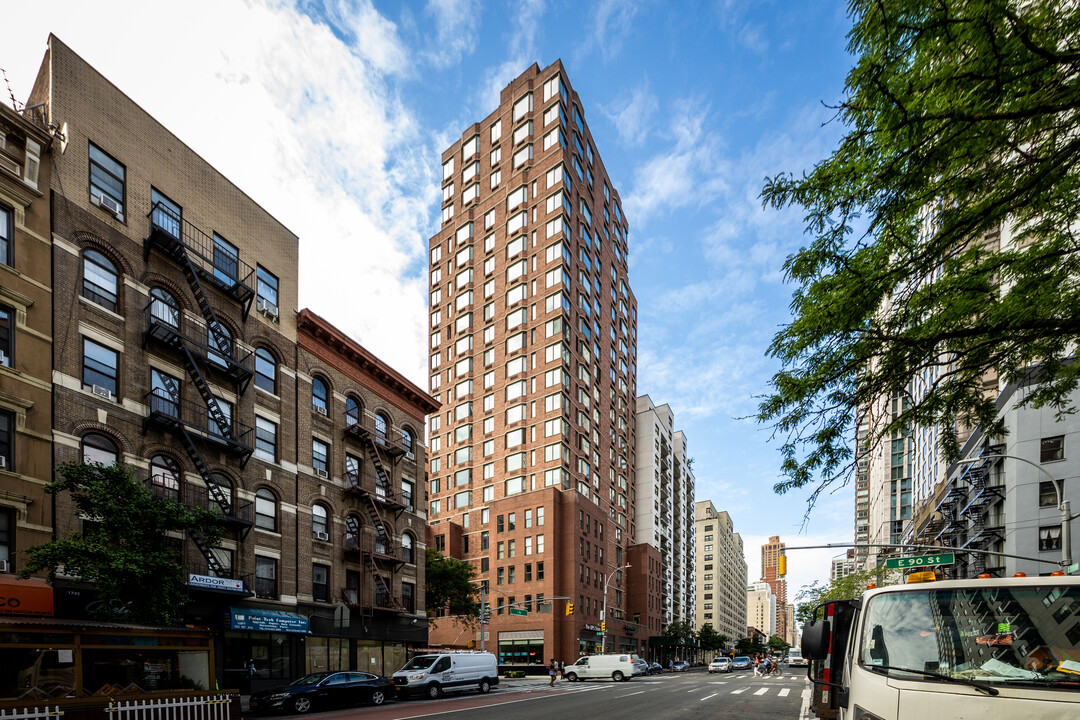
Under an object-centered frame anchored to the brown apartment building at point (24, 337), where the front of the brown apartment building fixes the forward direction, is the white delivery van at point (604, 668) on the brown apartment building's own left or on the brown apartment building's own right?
on the brown apartment building's own left

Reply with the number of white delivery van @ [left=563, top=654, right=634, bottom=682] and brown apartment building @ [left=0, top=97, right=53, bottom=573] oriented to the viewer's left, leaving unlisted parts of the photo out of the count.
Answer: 1

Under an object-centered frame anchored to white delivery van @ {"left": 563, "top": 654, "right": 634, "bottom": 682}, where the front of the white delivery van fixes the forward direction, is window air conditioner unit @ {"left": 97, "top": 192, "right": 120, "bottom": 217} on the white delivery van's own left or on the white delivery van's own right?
on the white delivery van's own left

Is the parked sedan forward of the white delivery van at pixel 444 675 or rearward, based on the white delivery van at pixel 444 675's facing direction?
forward

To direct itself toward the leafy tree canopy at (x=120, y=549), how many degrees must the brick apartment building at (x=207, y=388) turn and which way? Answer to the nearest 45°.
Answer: approximately 45° to its right

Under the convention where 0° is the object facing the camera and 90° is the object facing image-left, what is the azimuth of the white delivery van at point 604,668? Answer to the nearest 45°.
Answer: approximately 90°

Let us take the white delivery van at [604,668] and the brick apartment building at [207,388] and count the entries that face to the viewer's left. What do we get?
1

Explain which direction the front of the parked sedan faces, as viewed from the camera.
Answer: facing the viewer and to the left of the viewer

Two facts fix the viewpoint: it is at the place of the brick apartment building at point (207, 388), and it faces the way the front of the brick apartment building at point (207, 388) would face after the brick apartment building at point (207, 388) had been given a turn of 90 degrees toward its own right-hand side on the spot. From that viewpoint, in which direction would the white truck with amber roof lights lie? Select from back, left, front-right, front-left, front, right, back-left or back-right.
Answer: front-left

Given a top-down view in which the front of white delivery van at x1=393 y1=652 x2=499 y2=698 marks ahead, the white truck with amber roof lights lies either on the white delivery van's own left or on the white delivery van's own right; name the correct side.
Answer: on the white delivery van's own left

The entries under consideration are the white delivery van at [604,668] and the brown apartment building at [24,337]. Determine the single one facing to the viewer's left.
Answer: the white delivery van

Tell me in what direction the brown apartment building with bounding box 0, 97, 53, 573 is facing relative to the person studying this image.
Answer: facing the viewer and to the right of the viewer

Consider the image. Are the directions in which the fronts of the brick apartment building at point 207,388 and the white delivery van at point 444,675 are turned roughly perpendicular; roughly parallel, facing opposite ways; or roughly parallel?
roughly perpendicular
